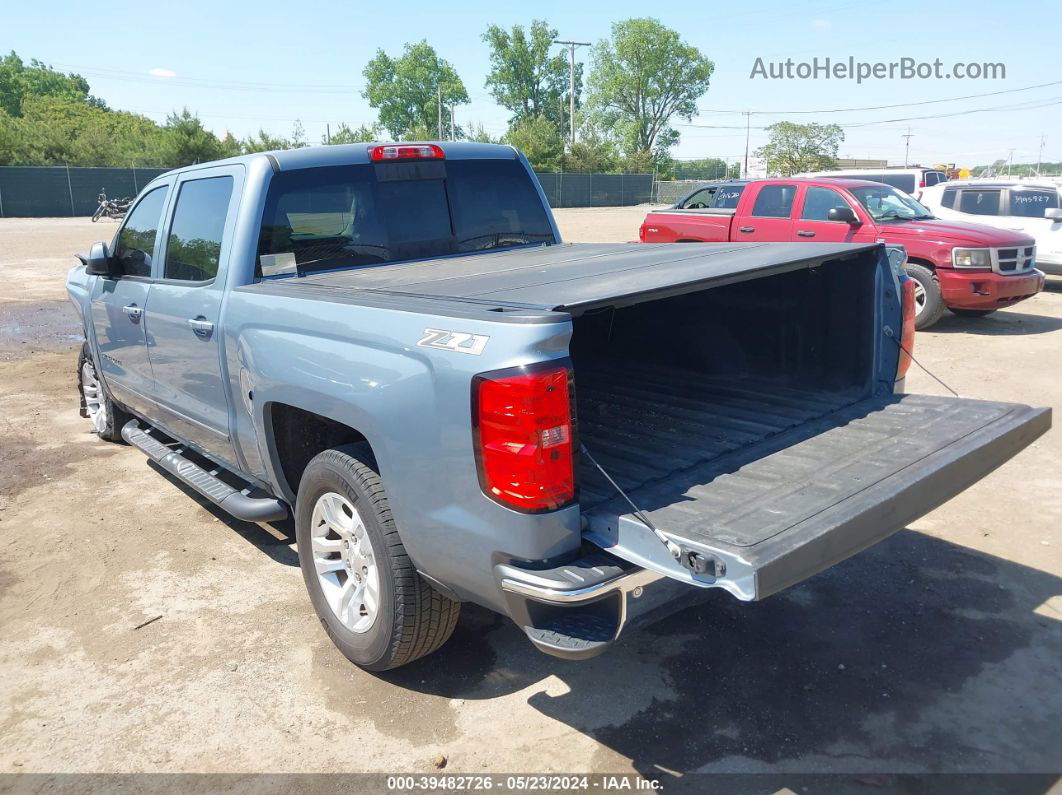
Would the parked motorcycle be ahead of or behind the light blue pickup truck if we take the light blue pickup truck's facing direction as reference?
ahead

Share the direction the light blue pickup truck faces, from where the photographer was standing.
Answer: facing away from the viewer and to the left of the viewer

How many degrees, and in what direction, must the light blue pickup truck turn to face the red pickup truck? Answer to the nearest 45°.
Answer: approximately 90° to its right

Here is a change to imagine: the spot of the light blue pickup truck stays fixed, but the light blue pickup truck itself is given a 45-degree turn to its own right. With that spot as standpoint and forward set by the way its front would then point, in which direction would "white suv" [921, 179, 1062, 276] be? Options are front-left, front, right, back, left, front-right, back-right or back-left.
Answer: front-right

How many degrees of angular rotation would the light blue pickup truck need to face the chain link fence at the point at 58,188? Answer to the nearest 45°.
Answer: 0° — it already faces it

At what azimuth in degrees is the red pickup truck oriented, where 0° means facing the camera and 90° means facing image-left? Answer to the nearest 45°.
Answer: approximately 315°

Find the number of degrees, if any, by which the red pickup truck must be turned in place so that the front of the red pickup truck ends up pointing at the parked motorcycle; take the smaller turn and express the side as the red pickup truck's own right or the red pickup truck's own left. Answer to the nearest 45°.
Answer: approximately 180°

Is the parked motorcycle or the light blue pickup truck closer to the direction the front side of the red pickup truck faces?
the light blue pickup truck

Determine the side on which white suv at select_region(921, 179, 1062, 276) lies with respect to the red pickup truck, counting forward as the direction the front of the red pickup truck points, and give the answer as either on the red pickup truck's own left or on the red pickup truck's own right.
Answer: on the red pickup truck's own left

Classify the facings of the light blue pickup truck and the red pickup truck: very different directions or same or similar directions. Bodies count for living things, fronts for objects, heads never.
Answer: very different directions
